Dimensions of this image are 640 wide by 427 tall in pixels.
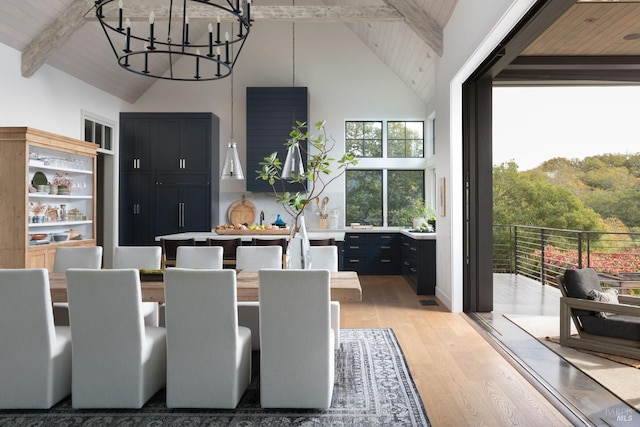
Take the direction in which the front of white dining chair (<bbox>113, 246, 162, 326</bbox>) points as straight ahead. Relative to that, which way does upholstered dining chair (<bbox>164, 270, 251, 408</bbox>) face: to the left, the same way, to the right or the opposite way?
the opposite way

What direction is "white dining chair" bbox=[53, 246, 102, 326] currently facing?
toward the camera

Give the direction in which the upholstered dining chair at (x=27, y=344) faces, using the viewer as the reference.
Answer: facing away from the viewer and to the right of the viewer

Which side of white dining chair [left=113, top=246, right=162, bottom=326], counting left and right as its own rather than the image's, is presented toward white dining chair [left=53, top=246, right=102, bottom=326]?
right

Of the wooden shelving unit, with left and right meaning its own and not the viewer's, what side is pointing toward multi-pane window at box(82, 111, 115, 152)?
left

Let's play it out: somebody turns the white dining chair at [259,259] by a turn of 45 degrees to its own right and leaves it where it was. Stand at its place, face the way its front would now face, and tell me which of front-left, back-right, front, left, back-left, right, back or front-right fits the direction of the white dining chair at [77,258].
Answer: front-right

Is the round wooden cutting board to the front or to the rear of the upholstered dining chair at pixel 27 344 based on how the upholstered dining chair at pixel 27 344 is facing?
to the front

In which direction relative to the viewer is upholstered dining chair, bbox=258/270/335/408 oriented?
away from the camera

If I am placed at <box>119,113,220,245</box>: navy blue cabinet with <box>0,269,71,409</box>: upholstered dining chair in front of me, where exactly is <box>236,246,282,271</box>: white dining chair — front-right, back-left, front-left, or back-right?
front-left

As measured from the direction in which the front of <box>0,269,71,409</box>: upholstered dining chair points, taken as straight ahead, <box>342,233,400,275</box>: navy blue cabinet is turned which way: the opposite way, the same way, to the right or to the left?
the opposite way

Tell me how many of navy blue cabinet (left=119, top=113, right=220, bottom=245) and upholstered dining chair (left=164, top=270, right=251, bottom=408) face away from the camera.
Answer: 1

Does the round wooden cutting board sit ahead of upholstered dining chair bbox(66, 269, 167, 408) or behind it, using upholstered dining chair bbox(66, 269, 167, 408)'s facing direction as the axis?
ahead

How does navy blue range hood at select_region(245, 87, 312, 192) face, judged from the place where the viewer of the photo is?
facing the viewer

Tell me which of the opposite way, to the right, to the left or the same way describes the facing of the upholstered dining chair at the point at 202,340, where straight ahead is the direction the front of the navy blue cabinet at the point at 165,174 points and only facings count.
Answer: the opposite way
